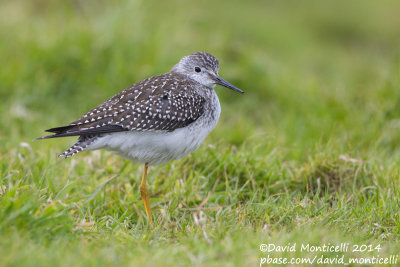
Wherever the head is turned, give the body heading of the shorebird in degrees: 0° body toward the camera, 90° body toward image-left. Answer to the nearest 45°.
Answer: approximately 270°
